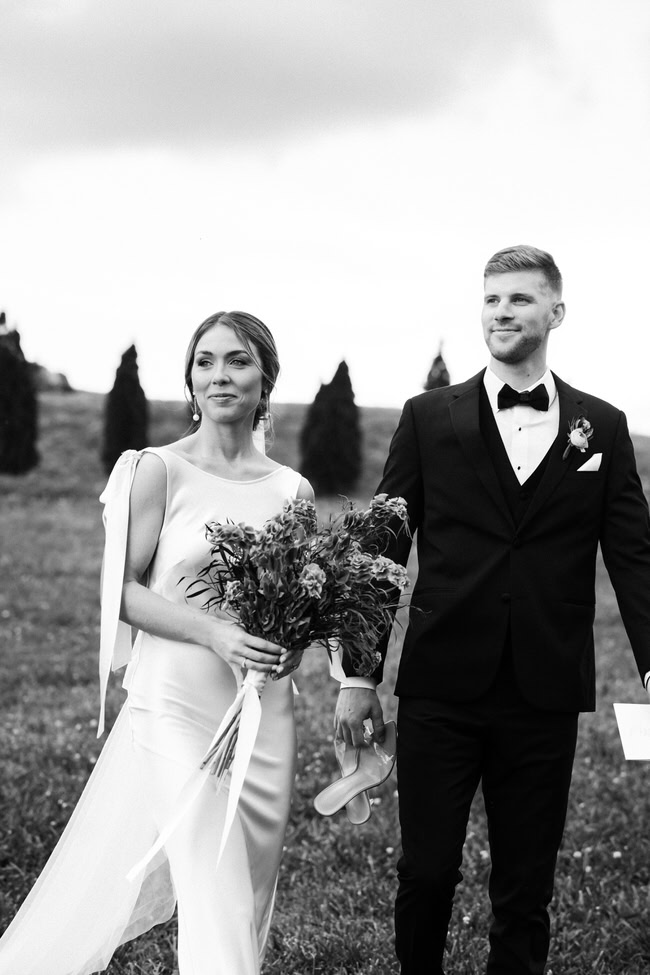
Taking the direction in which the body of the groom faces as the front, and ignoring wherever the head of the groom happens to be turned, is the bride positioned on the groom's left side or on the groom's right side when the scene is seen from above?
on the groom's right side

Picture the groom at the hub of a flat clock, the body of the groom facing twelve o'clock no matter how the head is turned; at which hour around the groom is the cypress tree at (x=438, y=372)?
The cypress tree is roughly at 6 o'clock from the groom.

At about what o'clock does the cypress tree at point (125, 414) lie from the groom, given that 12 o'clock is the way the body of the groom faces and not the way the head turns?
The cypress tree is roughly at 5 o'clock from the groom.

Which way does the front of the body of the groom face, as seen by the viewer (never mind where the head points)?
toward the camera

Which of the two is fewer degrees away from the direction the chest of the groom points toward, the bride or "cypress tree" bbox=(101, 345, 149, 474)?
the bride

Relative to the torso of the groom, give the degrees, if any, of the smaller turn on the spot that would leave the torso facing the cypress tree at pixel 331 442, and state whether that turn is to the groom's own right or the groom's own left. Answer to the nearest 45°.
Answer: approximately 180°

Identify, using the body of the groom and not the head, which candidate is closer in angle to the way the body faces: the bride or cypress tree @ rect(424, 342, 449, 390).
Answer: the bride

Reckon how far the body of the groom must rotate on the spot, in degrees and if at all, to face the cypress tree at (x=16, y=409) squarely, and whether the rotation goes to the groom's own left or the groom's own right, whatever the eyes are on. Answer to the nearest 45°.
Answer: approximately 135° to the groom's own right

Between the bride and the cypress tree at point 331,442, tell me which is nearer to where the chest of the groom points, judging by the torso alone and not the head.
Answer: the bride
